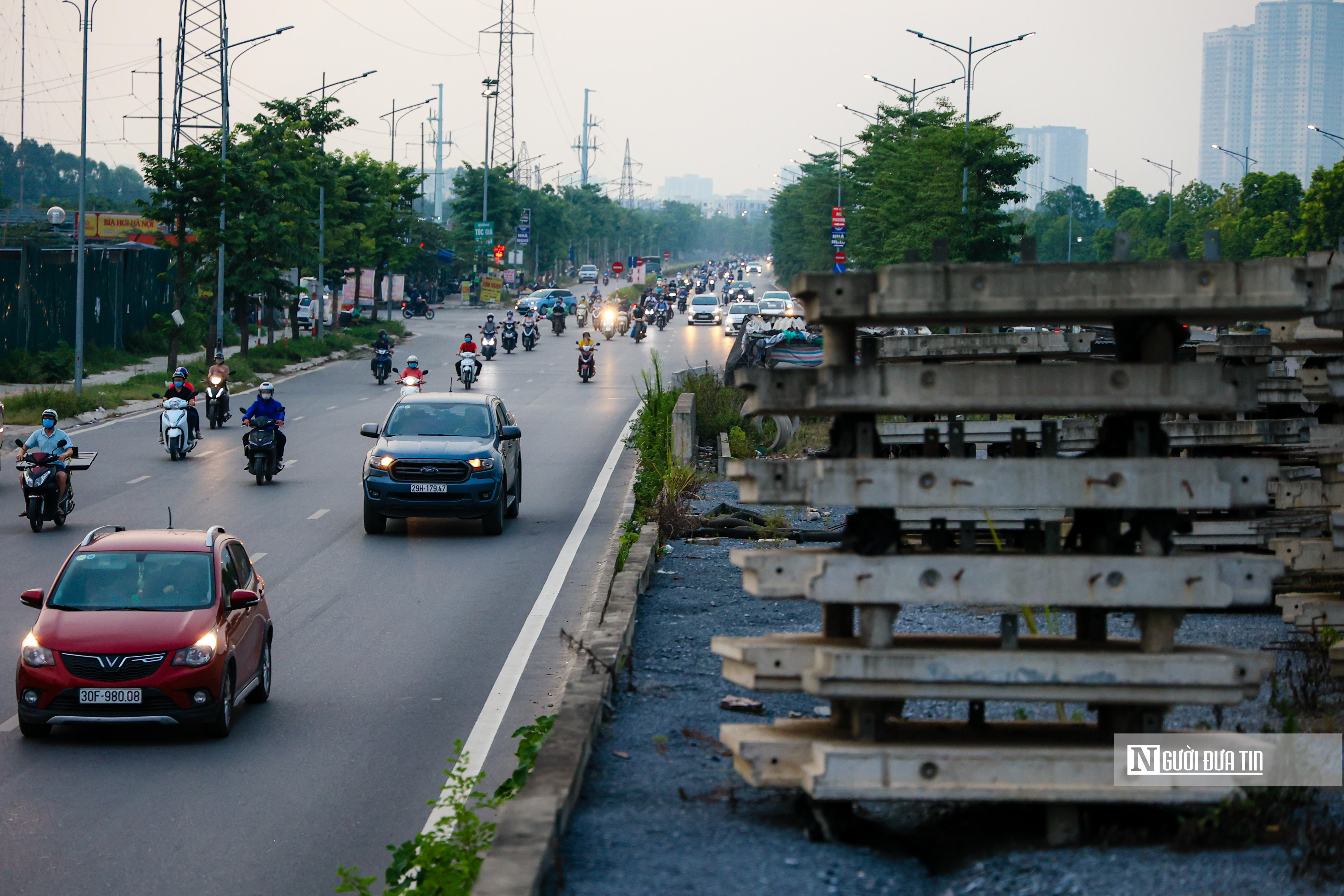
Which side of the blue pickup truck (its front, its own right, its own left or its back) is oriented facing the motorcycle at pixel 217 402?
back

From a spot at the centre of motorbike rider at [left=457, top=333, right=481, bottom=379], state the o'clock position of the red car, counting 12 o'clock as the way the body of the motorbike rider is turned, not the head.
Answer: The red car is roughly at 12 o'clock from the motorbike rider.

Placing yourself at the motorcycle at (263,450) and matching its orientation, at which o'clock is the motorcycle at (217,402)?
the motorcycle at (217,402) is roughly at 6 o'clock from the motorcycle at (263,450).

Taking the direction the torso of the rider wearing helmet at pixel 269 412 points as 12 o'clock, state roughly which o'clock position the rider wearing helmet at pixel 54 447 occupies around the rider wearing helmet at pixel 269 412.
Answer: the rider wearing helmet at pixel 54 447 is roughly at 1 o'clock from the rider wearing helmet at pixel 269 412.

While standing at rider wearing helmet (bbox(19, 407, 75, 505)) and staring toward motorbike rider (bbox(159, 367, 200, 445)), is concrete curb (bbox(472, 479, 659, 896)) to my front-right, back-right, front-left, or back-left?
back-right

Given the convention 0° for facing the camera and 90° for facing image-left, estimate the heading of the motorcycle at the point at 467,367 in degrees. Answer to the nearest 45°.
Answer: approximately 0°

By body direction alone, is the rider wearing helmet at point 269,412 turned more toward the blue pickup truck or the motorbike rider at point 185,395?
the blue pickup truck

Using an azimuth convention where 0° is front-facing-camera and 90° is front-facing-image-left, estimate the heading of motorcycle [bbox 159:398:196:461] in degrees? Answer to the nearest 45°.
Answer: approximately 0°

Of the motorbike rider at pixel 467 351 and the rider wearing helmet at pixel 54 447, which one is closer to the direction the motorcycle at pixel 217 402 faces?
the rider wearing helmet

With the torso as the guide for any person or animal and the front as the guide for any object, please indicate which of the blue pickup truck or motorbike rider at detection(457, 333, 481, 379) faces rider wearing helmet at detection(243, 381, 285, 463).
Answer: the motorbike rider
